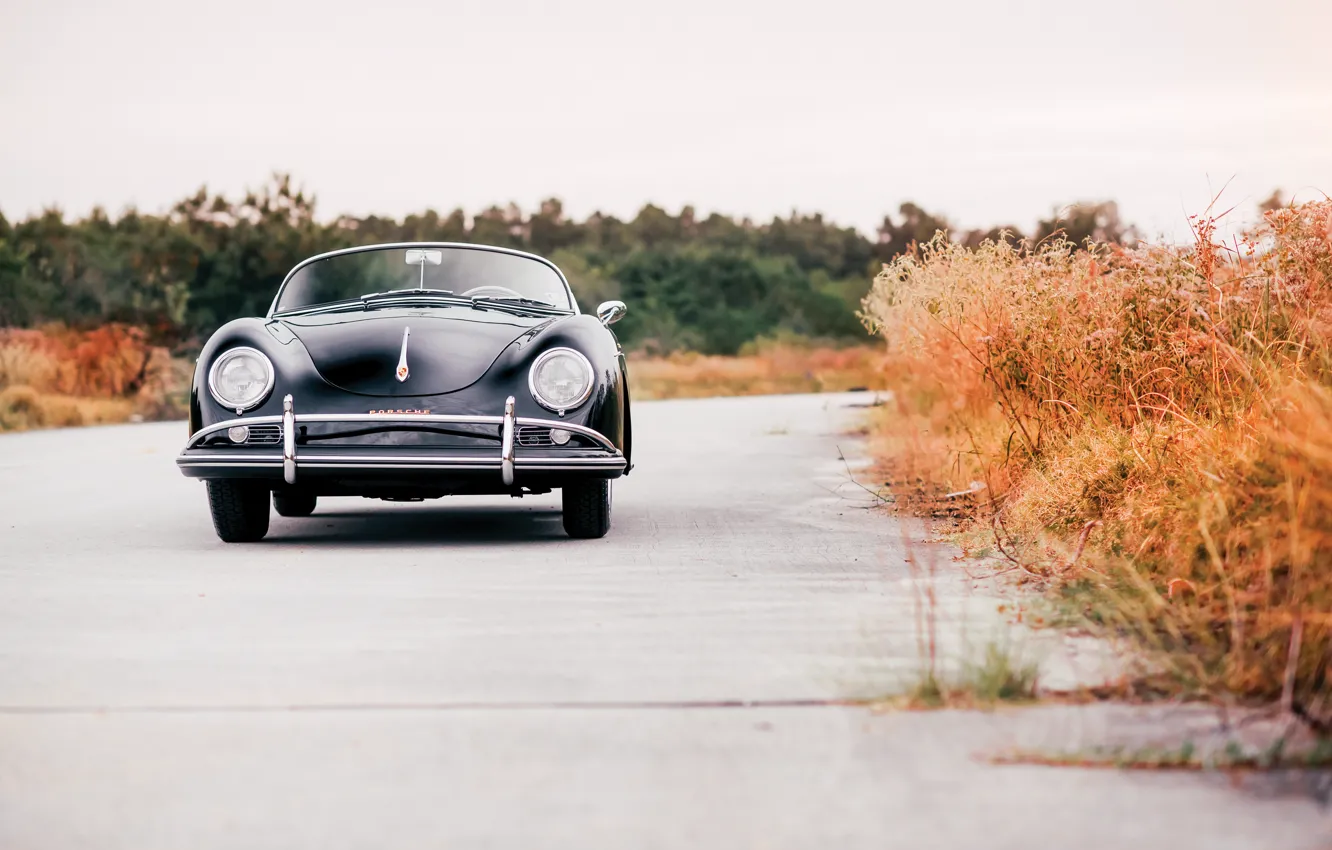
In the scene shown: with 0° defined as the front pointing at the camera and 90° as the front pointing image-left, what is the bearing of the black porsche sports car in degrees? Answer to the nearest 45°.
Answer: approximately 0°
